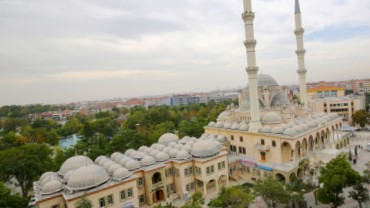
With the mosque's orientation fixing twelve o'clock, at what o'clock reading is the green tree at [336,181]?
The green tree is roughly at 12 o'clock from the mosque.

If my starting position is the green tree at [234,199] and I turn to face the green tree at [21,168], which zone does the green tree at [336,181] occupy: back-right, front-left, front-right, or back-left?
back-right

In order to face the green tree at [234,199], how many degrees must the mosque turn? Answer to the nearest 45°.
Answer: approximately 45° to its right

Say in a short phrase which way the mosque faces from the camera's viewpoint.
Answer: facing the viewer and to the right of the viewer

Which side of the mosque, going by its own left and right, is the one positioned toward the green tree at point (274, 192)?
front

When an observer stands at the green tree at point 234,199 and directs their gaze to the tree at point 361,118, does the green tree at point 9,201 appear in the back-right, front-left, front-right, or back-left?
back-left

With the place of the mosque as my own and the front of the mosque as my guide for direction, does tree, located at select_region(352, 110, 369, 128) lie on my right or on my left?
on my left

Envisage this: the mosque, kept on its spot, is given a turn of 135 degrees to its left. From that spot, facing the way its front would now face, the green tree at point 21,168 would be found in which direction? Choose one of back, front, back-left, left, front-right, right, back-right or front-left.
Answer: left
